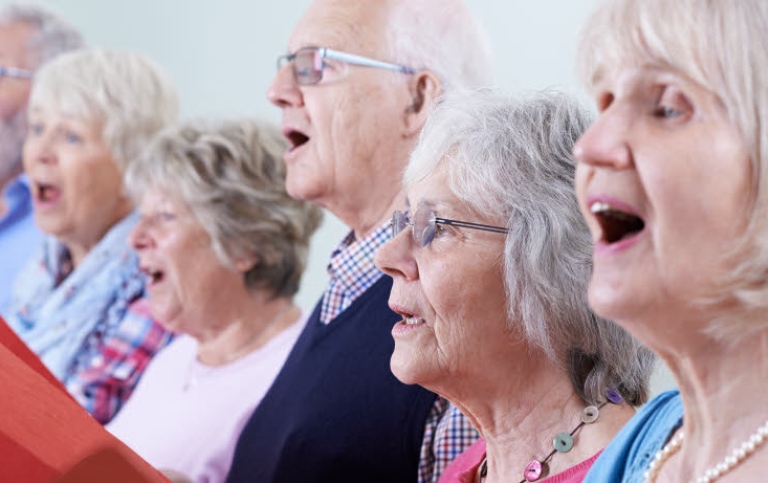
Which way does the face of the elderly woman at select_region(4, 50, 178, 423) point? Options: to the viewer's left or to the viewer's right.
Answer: to the viewer's left

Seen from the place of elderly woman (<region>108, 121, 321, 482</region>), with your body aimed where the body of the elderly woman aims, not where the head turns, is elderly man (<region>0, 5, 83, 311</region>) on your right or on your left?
on your right

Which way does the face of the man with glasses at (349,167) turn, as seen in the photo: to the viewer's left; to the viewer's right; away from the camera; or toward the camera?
to the viewer's left

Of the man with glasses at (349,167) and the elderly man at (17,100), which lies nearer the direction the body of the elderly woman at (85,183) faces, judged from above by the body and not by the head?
the man with glasses

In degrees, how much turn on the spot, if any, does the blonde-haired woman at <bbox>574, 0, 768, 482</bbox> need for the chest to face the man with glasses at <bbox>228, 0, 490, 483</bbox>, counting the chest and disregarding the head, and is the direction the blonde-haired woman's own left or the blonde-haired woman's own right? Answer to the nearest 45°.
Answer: approximately 90° to the blonde-haired woman's own right

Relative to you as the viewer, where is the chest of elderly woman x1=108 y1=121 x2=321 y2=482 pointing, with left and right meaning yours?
facing the viewer and to the left of the viewer
